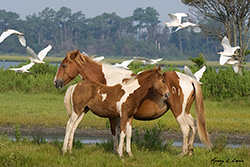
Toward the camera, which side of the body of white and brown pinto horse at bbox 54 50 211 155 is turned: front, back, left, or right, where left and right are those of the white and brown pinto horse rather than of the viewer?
left

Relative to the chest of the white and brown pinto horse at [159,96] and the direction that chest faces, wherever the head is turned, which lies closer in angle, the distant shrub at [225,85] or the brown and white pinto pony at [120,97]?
the brown and white pinto pony

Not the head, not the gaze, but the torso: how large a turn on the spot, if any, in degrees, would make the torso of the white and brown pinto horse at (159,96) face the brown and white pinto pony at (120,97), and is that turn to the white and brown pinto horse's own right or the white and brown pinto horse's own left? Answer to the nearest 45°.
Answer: approximately 45° to the white and brown pinto horse's own left

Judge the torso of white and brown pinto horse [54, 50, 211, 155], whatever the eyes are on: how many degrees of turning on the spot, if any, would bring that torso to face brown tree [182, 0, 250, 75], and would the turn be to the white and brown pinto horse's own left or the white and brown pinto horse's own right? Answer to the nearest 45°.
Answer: approximately 90° to the white and brown pinto horse's own right
